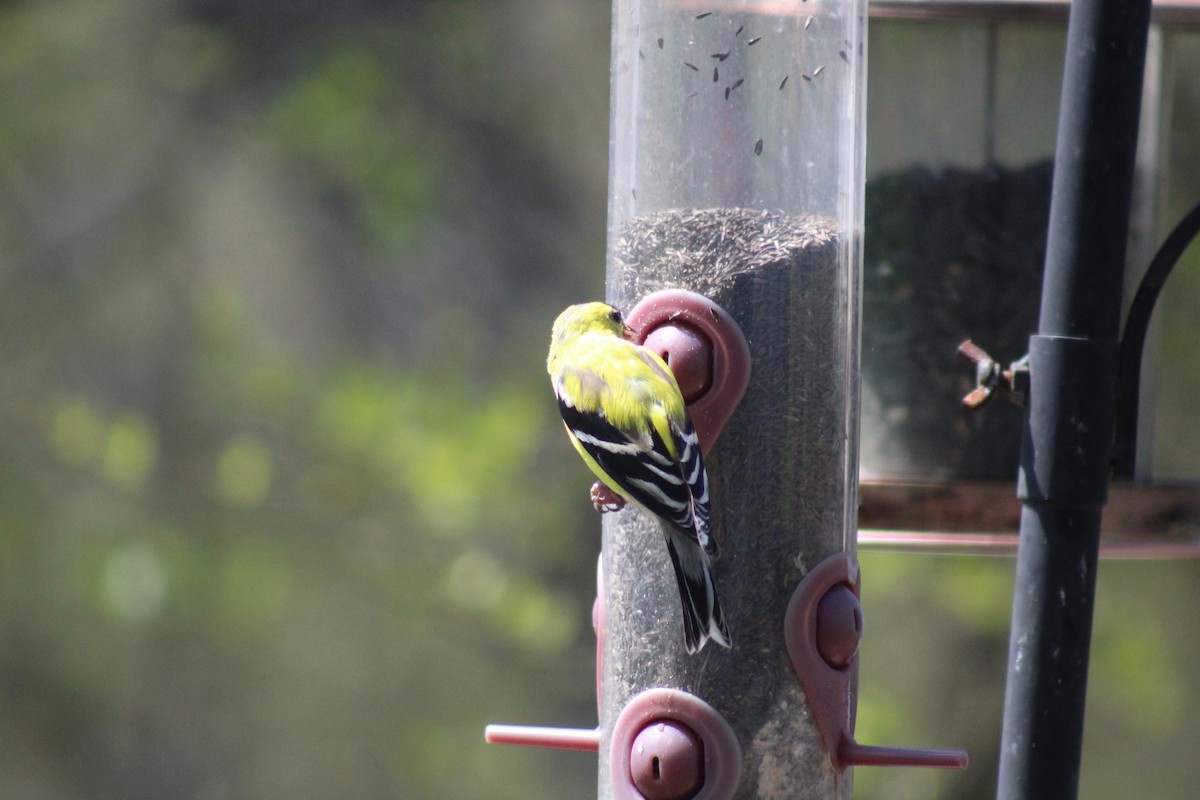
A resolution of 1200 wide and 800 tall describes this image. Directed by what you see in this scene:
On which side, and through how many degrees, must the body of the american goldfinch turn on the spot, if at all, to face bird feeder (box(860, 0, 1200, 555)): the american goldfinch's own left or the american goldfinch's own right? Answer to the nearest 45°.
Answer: approximately 90° to the american goldfinch's own right

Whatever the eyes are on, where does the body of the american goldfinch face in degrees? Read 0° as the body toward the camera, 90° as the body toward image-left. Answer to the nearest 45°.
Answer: approximately 135°

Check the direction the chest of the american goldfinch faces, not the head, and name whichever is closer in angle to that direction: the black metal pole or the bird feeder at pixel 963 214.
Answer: the bird feeder
